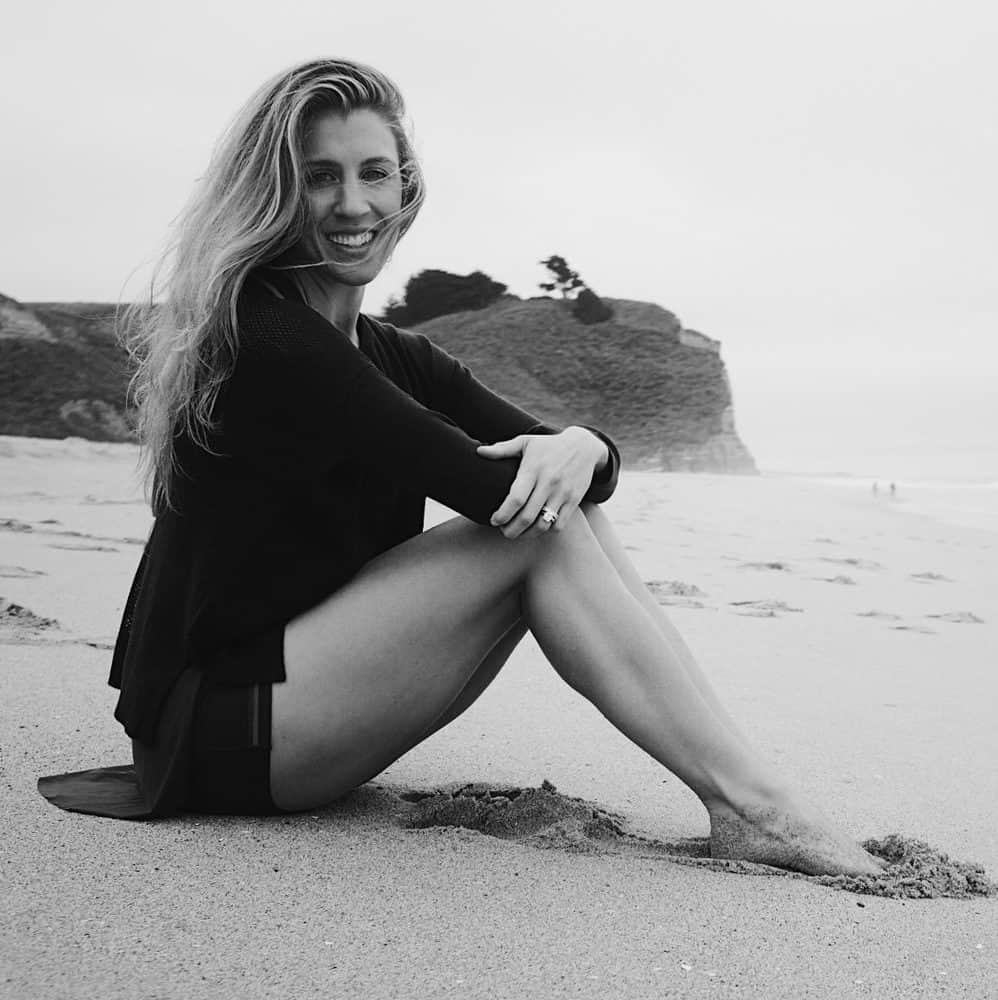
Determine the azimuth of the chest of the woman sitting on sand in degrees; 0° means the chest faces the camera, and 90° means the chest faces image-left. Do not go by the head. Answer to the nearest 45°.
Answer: approximately 270°

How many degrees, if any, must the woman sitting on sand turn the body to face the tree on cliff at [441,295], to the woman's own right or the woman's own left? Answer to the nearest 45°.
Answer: approximately 90° to the woman's own left

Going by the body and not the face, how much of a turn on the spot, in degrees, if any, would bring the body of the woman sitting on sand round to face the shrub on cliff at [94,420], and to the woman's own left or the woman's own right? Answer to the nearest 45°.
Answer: approximately 90° to the woman's own left

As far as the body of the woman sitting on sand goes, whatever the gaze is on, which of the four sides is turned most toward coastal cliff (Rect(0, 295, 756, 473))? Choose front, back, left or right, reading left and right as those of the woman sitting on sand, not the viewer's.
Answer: left

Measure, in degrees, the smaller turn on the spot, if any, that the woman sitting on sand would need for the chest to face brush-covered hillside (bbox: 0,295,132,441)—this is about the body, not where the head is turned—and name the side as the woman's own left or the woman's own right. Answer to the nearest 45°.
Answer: approximately 90° to the woman's own left

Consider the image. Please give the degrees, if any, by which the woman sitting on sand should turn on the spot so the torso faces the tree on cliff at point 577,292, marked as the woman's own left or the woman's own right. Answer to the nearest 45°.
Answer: approximately 90° to the woman's own left
